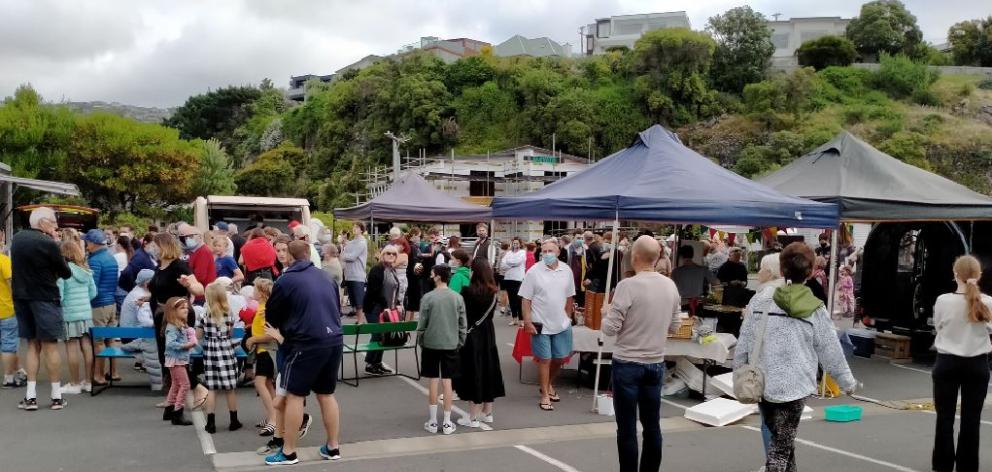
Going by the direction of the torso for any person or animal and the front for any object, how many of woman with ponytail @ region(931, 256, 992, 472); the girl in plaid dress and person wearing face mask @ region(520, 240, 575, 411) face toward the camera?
1

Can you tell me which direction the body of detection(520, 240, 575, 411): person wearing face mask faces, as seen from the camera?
toward the camera

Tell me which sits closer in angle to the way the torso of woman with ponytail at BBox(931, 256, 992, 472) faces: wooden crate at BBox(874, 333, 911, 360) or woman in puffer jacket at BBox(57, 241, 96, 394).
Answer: the wooden crate

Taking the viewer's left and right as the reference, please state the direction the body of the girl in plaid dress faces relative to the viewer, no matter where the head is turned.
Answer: facing away from the viewer

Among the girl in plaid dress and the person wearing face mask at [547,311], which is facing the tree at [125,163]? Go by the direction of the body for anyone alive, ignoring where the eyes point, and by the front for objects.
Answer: the girl in plaid dress

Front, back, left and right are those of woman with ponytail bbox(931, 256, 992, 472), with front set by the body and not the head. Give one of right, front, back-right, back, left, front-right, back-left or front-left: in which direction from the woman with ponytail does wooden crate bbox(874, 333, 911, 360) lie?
front

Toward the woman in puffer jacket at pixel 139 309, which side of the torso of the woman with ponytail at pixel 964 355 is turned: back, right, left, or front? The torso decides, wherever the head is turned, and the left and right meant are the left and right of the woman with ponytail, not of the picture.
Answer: left

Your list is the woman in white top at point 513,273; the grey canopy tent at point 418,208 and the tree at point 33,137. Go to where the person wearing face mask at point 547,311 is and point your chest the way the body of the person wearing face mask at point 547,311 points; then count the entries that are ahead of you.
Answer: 0

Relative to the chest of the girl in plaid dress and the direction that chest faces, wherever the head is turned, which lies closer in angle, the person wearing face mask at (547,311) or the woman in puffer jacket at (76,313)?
the woman in puffer jacket

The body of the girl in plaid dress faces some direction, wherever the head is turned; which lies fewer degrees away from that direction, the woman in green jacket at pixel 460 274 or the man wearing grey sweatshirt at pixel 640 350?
the woman in green jacket

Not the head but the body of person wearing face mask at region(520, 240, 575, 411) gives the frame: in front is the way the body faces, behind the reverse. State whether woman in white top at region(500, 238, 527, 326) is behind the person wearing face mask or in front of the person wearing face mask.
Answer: behind

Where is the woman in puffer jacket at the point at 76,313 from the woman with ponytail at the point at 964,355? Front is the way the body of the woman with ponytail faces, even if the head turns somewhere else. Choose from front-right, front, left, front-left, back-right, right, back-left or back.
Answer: left

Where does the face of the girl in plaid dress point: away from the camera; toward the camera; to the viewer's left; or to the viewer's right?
away from the camera

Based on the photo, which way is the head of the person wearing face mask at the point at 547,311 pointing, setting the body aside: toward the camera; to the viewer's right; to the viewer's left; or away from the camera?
toward the camera

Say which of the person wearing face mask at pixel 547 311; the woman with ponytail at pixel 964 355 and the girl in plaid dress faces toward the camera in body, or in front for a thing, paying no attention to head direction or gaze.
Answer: the person wearing face mask

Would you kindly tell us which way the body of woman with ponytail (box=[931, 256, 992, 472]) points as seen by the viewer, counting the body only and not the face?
away from the camera

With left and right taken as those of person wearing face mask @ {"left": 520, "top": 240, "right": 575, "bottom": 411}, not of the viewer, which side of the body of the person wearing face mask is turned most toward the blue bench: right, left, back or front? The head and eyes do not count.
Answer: right

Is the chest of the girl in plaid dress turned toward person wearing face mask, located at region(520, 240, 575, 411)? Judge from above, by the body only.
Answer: no

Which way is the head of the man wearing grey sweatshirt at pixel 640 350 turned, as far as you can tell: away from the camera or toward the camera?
away from the camera

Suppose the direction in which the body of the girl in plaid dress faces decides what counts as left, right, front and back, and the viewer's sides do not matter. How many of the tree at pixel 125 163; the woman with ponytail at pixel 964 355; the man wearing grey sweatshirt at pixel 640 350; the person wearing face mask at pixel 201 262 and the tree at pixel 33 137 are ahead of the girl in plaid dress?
3
